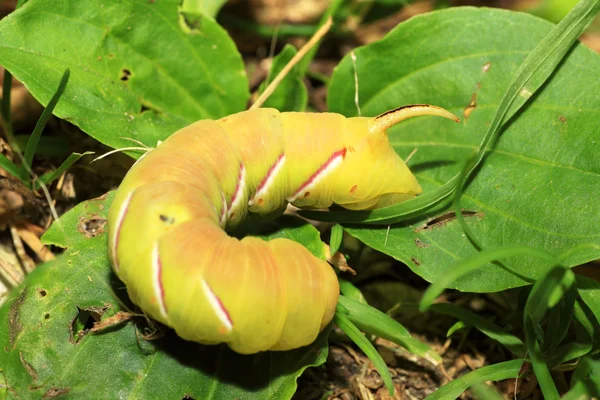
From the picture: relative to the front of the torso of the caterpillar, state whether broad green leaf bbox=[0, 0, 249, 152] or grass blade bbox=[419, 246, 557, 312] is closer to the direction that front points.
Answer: the grass blade

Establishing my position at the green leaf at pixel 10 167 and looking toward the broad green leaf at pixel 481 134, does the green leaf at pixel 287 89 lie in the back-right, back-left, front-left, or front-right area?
front-left

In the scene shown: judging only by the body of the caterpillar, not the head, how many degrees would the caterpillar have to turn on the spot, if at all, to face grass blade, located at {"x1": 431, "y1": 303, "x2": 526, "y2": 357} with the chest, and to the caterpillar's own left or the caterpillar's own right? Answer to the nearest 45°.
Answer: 0° — it already faces it

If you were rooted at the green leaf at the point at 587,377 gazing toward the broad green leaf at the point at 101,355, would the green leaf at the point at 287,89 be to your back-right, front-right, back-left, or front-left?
front-right

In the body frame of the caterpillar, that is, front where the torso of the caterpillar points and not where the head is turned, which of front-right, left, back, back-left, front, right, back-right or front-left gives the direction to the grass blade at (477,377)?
front

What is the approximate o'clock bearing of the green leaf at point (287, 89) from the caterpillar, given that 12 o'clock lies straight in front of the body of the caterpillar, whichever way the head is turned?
The green leaf is roughly at 9 o'clock from the caterpillar.

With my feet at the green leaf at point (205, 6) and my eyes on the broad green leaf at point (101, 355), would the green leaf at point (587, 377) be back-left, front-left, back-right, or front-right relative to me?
front-left

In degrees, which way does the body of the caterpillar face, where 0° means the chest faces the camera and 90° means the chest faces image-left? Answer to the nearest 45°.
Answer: approximately 270°

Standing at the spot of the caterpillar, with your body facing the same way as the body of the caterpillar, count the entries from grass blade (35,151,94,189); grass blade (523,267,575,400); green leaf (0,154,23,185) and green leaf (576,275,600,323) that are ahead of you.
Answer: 2

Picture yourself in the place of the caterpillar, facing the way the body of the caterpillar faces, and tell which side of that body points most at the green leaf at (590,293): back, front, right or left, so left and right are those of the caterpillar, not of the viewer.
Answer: front

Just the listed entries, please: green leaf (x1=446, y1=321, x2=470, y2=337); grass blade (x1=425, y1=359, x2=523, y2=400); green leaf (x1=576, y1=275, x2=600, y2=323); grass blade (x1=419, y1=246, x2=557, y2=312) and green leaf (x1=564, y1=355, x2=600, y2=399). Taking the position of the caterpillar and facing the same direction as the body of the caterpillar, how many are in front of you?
5

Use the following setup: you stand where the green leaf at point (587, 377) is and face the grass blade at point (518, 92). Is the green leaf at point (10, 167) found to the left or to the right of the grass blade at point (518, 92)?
left

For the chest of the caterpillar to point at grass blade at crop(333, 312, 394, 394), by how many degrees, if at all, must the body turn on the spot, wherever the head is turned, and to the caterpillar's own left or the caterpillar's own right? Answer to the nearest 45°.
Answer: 0° — it already faces it

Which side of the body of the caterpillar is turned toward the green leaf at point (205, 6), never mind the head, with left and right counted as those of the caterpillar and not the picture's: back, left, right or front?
left

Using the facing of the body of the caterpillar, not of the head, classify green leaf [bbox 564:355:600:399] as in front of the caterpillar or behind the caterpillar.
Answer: in front

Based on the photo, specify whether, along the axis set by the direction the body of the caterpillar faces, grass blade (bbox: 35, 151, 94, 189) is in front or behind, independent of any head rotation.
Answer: behind

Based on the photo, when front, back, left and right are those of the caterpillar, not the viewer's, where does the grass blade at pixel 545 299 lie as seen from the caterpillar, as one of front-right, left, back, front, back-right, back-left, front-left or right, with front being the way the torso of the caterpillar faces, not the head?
front
